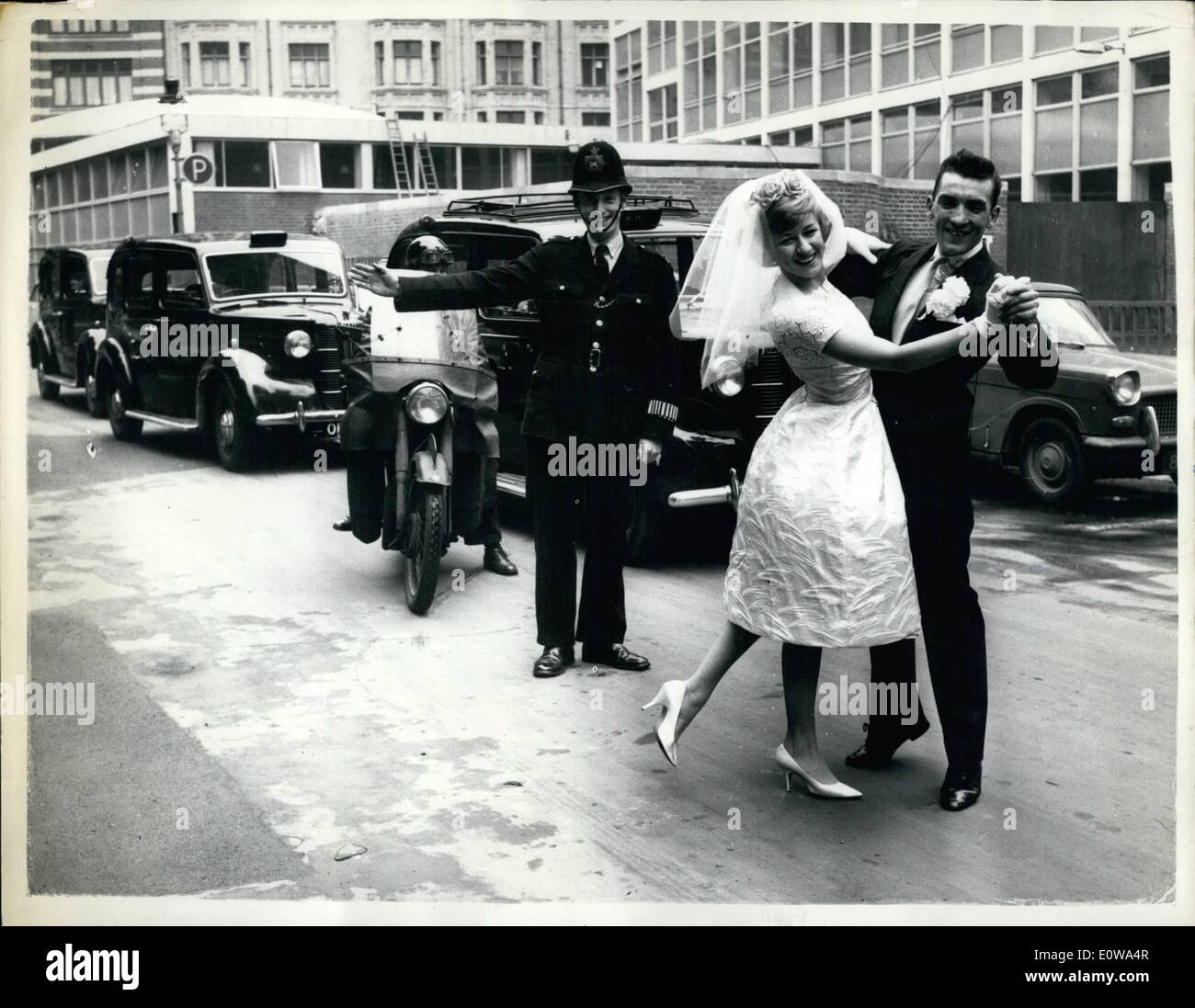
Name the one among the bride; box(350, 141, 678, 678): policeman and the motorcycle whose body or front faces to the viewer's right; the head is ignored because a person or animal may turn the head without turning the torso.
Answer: the bride

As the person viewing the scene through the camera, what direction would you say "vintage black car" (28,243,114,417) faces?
facing the viewer and to the right of the viewer

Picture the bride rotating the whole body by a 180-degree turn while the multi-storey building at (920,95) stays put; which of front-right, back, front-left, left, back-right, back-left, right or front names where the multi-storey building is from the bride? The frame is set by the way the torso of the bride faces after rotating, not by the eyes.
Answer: right

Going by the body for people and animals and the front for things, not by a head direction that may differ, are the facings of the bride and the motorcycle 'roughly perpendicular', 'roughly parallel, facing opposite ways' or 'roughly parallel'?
roughly perpendicular

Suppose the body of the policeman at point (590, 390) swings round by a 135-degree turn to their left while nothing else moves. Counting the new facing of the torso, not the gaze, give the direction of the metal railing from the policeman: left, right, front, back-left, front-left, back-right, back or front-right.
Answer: front

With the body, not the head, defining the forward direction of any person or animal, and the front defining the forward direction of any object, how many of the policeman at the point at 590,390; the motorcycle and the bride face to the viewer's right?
1

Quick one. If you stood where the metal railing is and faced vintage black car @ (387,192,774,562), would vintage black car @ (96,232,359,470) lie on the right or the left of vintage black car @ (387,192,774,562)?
right
